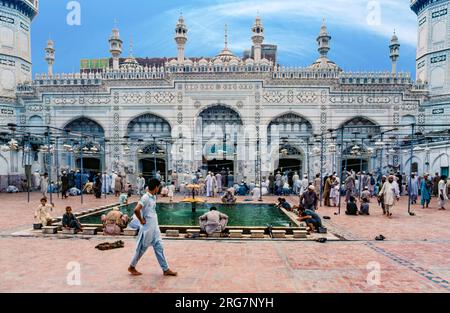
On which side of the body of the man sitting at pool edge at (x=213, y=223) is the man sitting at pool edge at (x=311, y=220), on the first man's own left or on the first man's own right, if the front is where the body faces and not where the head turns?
on the first man's own right

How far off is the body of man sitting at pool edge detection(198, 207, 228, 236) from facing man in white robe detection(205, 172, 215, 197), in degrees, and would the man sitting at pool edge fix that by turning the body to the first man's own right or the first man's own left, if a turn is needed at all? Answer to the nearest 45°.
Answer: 0° — they already face them

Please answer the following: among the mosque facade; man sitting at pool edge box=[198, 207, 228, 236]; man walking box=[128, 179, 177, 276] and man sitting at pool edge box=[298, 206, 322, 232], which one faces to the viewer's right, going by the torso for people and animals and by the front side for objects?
the man walking

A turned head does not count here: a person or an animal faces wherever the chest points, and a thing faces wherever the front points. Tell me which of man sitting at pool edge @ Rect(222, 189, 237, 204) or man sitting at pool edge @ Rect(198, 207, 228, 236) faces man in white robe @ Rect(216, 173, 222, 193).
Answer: man sitting at pool edge @ Rect(198, 207, 228, 236)

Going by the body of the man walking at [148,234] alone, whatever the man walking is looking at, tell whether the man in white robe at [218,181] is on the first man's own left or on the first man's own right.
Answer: on the first man's own left

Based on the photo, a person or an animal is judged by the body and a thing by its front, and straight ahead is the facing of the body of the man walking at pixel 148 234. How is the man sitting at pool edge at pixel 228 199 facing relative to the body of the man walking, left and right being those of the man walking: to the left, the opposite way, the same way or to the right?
to the right

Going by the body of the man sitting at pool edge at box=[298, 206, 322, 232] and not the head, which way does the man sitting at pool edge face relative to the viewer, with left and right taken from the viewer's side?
facing to the left of the viewer

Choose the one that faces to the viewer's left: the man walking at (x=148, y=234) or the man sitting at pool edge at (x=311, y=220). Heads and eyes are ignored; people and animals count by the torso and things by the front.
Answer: the man sitting at pool edge

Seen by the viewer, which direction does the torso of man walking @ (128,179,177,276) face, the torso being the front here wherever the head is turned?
to the viewer's right

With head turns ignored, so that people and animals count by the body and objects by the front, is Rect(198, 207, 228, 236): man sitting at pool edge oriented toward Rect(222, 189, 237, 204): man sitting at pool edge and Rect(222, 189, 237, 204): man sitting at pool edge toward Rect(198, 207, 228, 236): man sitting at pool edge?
yes

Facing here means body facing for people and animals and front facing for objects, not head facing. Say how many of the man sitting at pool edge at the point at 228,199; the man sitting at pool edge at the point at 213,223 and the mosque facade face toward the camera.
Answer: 2

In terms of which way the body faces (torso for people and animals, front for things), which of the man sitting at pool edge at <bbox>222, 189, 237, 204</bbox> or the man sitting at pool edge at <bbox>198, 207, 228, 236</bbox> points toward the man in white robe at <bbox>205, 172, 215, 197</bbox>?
the man sitting at pool edge at <bbox>198, 207, 228, 236</bbox>

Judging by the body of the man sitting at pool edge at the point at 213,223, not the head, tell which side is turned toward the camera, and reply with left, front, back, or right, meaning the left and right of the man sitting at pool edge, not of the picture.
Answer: back
